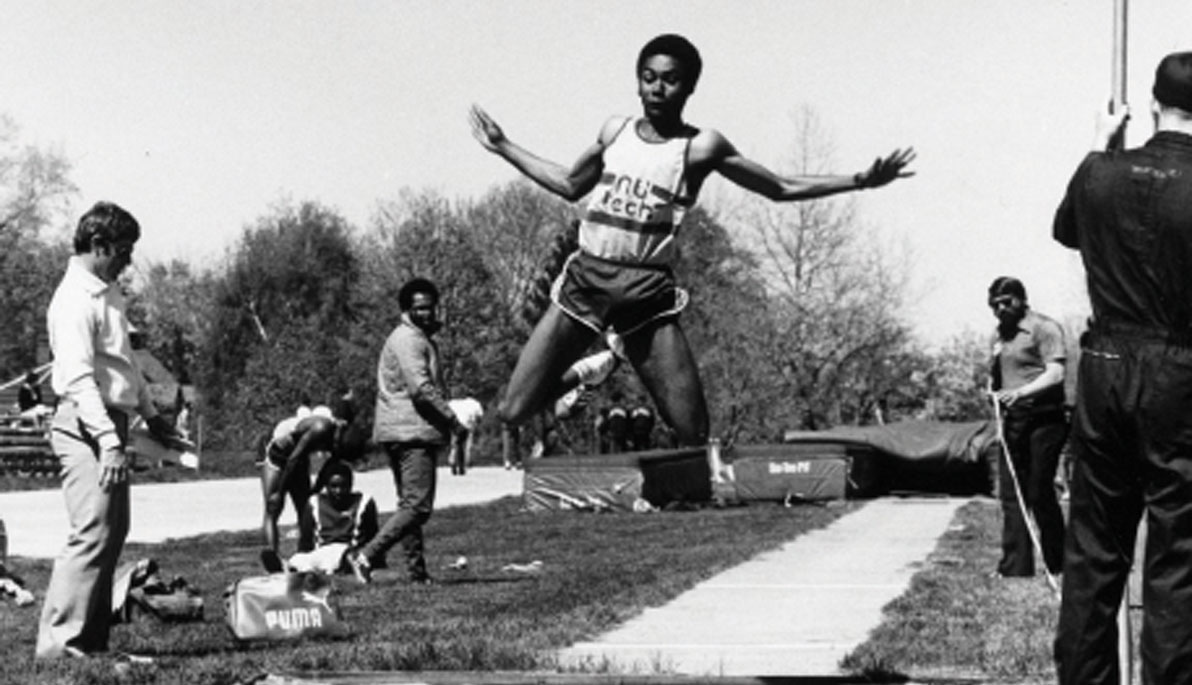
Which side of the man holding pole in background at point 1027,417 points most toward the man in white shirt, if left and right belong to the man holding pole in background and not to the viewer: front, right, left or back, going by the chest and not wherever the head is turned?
front

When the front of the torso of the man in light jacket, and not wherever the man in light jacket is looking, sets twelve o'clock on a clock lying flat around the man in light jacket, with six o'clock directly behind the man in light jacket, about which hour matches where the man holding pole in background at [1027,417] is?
The man holding pole in background is roughly at 12 o'clock from the man in light jacket.

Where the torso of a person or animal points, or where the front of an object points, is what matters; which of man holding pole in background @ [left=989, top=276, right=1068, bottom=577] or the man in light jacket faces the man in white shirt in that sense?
the man holding pole in background

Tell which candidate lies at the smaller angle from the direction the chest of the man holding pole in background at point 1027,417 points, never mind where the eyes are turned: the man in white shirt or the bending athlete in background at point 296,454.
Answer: the man in white shirt

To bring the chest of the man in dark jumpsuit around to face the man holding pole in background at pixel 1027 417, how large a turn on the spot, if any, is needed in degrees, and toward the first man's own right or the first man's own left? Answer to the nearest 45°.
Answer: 0° — they already face them

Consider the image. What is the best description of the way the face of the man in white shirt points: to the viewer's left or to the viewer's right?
to the viewer's right

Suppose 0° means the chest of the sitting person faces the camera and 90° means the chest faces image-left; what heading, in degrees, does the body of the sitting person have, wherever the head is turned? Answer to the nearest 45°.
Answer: approximately 0°

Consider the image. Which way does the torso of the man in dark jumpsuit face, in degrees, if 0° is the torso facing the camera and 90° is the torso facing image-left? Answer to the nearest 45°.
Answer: approximately 180°

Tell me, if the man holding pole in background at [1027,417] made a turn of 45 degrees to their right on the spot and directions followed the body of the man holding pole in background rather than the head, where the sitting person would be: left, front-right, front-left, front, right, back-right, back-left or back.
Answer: front

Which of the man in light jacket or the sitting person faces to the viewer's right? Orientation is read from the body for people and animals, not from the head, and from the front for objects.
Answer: the man in light jacket

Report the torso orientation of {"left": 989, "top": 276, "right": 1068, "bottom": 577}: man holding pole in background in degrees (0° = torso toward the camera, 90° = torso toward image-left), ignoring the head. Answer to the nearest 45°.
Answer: approximately 45°
